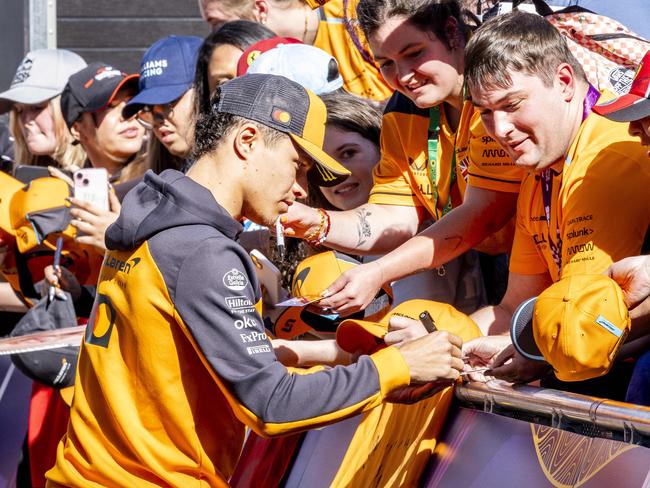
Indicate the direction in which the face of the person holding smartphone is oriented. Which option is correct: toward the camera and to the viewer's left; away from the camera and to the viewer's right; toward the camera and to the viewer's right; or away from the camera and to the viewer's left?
toward the camera and to the viewer's right

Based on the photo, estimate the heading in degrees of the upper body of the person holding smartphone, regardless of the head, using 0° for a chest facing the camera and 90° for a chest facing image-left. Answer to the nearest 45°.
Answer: approximately 315°
